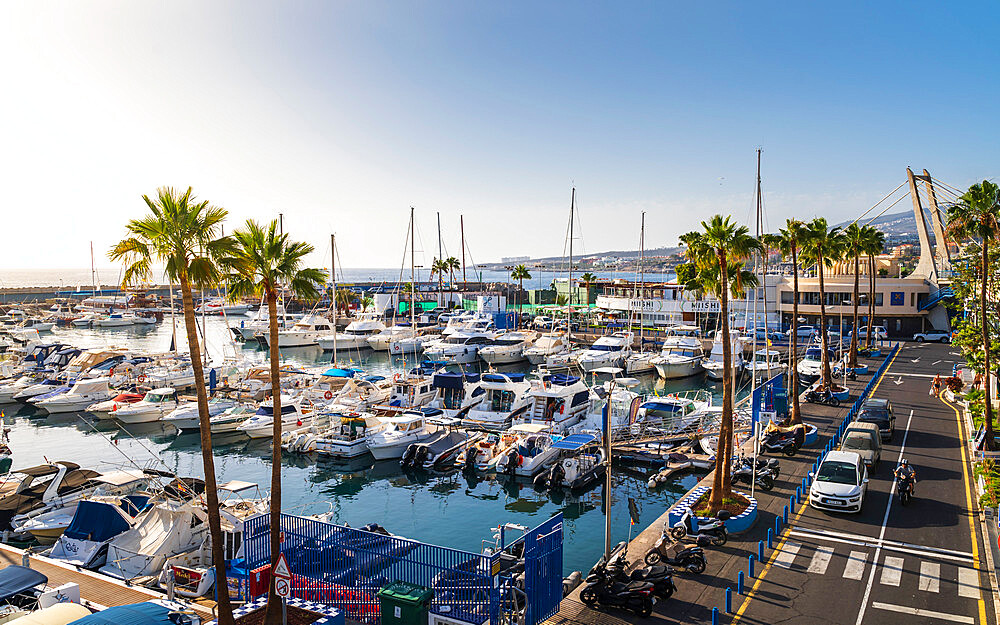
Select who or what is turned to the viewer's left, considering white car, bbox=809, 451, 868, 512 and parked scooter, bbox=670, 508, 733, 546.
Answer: the parked scooter

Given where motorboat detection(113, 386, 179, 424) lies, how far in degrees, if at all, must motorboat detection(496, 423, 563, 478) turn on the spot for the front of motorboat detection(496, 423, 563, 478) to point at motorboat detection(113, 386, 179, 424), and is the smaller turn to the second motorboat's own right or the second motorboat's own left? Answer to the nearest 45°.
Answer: approximately 90° to the second motorboat's own left

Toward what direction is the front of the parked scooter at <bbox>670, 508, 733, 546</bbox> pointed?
to the viewer's left

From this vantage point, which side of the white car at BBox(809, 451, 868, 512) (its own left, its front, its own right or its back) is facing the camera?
front

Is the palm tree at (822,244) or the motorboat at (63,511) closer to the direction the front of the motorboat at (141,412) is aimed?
the motorboat

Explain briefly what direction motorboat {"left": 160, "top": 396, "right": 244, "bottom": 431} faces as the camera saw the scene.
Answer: facing the viewer and to the left of the viewer

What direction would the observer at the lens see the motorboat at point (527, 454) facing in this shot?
facing away from the viewer and to the right of the viewer

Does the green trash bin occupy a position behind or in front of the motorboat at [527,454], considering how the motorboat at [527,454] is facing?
behind

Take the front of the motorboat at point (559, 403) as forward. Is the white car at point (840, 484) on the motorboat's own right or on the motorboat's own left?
on the motorboat's own right

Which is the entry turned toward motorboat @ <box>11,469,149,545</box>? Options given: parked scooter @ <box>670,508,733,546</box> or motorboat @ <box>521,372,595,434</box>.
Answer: the parked scooter

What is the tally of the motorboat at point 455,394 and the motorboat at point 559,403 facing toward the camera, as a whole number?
0

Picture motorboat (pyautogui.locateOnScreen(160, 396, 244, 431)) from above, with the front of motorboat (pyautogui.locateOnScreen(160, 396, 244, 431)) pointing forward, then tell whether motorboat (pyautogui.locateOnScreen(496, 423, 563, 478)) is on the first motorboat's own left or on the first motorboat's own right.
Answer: on the first motorboat's own left
